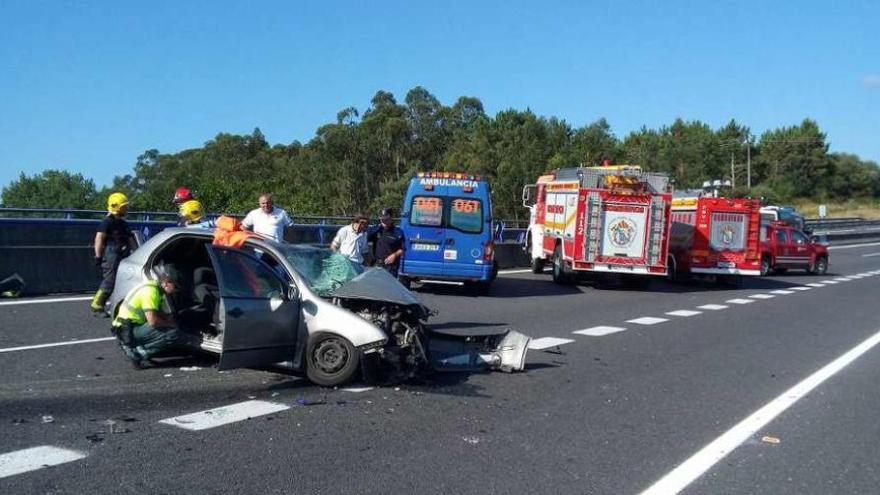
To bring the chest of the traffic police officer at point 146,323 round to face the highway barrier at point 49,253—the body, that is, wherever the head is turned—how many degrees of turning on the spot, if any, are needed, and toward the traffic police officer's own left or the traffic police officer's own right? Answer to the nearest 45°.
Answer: approximately 90° to the traffic police officer's own left

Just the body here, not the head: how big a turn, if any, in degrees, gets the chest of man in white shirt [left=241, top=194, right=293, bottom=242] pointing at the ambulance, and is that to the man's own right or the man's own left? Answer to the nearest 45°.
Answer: approximately 135° to the man's own left

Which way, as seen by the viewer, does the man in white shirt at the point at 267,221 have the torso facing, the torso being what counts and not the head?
toward the camera

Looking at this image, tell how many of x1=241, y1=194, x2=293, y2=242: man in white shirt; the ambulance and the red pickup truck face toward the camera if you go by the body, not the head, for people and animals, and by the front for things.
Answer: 1

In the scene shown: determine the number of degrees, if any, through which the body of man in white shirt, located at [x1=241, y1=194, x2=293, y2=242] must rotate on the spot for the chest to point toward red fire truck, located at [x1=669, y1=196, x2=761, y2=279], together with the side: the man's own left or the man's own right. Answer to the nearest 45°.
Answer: approximately 135° to the man's own left

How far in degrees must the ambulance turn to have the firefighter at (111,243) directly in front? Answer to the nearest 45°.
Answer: approximately 135° to its left

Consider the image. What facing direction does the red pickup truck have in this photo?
to the viewer's right

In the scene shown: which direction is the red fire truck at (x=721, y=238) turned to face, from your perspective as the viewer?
facing away from the viewer and to the left of the viewer

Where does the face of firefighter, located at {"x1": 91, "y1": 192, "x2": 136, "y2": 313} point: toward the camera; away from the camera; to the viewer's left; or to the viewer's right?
to the viewer's right

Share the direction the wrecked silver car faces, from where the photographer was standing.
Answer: facing the viewer and to the right of the viewer

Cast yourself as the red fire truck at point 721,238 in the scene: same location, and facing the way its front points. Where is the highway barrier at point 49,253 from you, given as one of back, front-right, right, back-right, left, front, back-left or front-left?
left
